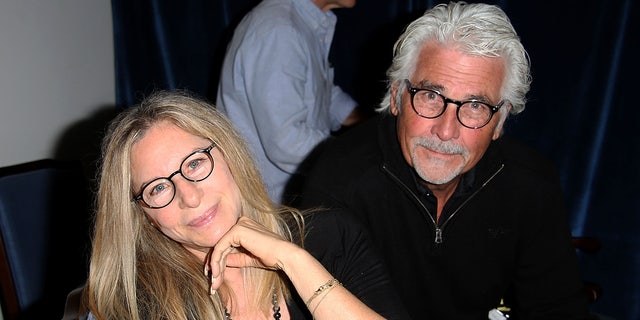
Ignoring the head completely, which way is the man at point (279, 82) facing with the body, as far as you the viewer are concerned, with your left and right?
facing to the right of the viewer

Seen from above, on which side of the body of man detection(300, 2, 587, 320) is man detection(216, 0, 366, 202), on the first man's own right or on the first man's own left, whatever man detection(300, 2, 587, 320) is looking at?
on the first man's own right

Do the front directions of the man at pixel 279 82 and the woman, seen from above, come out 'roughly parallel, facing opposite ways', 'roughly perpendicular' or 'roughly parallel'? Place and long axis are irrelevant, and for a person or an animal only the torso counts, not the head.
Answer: roughly perpendicular

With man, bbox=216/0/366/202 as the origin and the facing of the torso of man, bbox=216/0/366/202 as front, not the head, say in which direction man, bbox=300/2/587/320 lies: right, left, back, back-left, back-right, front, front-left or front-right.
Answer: front-right

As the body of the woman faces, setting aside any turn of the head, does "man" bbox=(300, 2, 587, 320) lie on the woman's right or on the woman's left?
on the woman's left

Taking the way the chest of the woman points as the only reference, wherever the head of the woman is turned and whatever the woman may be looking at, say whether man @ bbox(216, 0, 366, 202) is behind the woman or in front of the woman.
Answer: behind

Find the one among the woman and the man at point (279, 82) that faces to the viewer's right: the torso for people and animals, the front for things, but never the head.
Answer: the man

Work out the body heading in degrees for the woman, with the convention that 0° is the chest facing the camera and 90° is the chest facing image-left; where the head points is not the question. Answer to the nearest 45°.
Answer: approximately 0°

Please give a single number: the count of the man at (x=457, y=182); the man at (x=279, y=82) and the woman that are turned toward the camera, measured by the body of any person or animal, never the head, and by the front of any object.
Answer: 2

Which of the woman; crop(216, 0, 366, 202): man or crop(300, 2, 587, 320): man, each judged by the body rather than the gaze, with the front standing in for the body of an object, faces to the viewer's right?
crop(216, 0, 366, 202): man

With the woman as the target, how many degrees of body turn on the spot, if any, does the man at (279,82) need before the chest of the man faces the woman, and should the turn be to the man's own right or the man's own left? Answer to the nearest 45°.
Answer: approximately 90° to the man's own right
